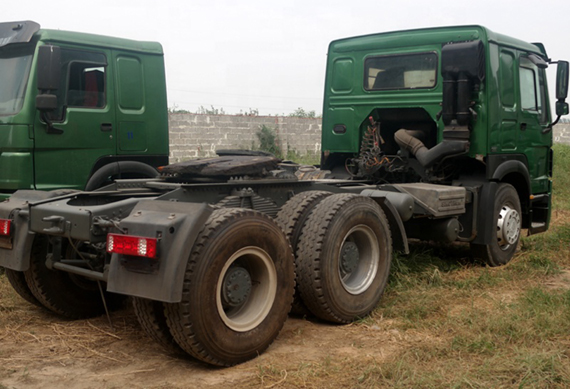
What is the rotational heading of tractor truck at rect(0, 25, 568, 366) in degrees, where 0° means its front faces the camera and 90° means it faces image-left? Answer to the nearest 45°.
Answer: approximately 225°

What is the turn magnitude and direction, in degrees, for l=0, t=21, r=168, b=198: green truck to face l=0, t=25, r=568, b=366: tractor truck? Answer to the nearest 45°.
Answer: approximately 90° to its left

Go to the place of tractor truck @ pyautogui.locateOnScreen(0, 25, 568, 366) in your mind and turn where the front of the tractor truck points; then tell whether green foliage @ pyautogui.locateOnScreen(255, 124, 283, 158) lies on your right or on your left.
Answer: on your left

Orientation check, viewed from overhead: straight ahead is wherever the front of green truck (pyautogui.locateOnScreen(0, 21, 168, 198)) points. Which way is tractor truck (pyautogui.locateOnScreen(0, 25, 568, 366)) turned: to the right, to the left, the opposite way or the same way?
the opposite way

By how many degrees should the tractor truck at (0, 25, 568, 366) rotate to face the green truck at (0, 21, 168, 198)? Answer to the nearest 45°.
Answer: approximately 90° to its left

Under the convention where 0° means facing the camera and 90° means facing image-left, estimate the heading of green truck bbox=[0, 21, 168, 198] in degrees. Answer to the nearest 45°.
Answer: approximately 45°

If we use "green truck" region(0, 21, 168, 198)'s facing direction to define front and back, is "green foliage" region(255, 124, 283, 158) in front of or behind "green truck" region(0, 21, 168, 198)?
behind

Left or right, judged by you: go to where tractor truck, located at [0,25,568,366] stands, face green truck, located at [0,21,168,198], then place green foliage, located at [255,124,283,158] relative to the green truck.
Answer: right

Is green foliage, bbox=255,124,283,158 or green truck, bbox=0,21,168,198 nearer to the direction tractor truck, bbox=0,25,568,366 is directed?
the green foliage
